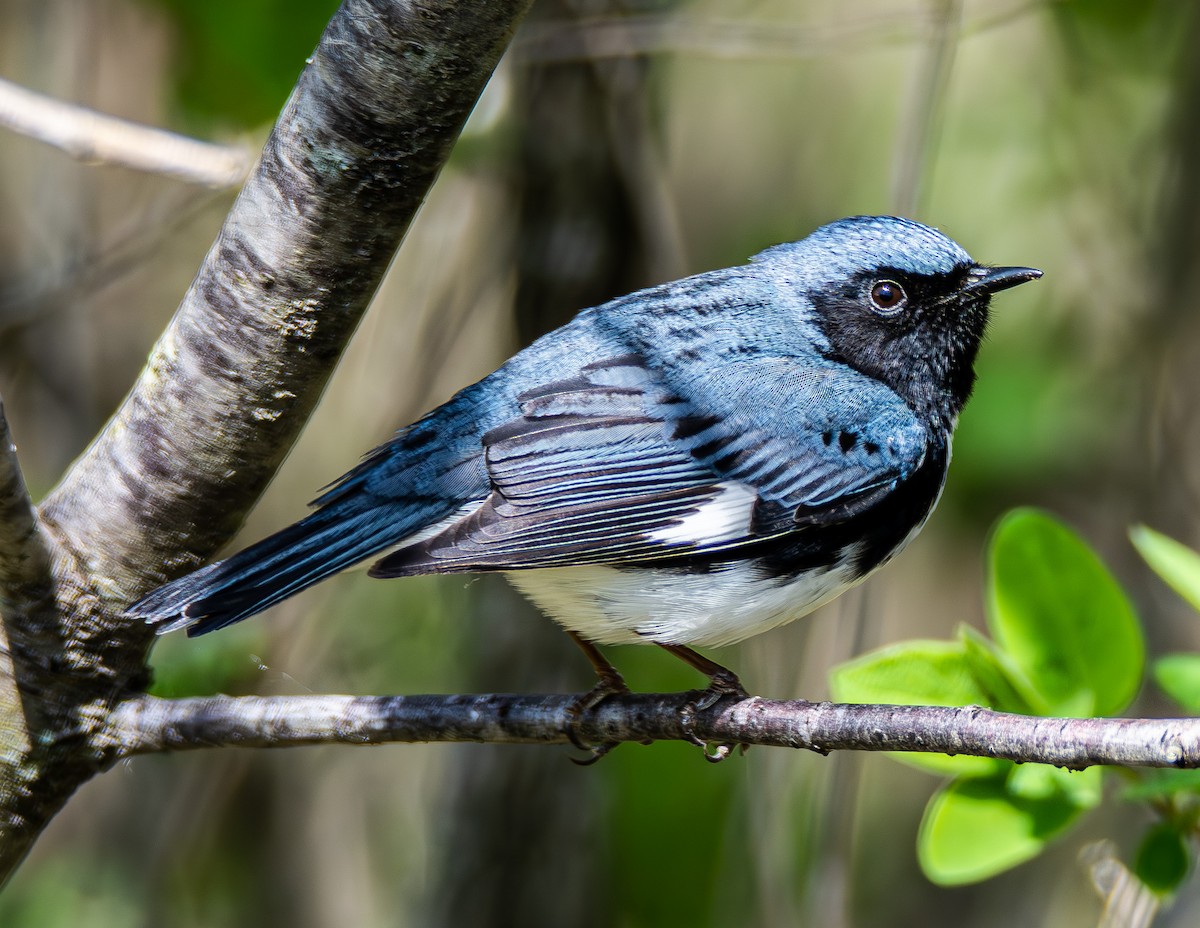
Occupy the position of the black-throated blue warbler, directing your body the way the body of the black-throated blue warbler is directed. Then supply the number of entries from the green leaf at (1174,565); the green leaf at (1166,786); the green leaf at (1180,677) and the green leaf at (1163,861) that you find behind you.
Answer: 0

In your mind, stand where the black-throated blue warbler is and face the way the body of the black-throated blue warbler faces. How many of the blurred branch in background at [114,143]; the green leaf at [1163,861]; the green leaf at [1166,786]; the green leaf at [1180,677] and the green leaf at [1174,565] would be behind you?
1

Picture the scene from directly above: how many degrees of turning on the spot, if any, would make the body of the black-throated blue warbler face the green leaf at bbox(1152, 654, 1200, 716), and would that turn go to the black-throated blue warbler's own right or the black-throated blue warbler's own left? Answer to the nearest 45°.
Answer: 0° — it already faces it

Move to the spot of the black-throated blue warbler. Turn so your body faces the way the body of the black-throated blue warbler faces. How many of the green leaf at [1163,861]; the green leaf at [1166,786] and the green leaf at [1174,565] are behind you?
0

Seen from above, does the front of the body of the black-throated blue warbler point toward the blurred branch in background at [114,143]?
no

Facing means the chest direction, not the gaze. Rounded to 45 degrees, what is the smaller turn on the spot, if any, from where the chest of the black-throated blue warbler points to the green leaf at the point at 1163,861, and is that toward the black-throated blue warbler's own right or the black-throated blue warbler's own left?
0° — it already faces it

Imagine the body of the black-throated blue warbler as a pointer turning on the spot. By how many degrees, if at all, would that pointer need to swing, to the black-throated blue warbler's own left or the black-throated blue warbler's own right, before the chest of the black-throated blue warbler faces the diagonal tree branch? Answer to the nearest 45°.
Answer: approximately 135° to the black-throated blue warbler's own right

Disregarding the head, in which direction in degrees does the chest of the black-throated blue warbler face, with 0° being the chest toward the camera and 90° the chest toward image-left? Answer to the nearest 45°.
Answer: approximately 270°
